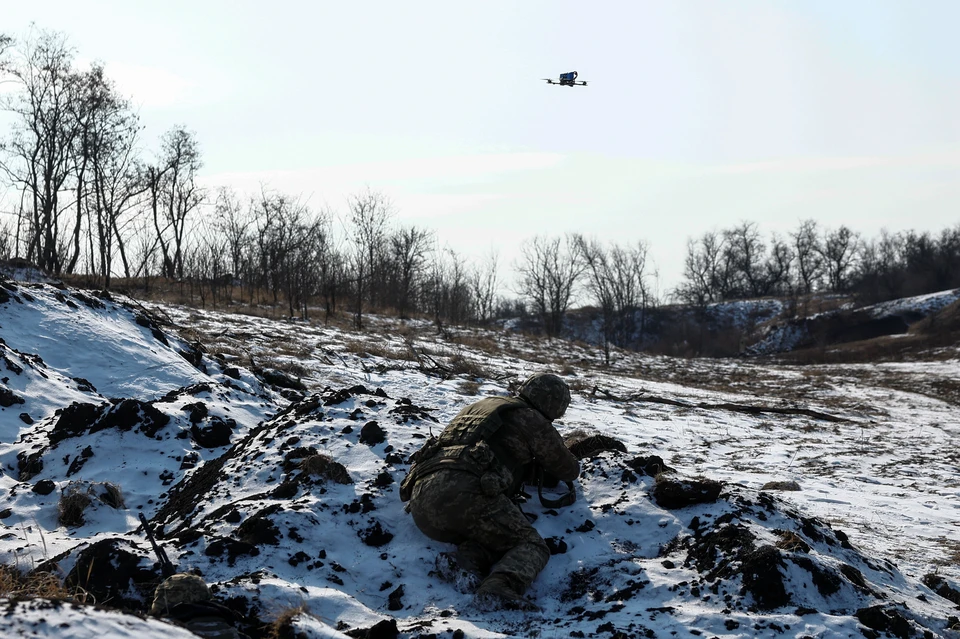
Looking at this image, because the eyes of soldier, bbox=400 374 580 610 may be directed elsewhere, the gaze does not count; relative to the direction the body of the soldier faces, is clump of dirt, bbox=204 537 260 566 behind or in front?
behind

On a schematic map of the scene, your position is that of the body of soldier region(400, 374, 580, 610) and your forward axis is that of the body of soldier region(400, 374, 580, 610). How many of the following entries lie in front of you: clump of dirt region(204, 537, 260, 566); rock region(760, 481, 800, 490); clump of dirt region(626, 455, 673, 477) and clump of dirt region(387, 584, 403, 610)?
2

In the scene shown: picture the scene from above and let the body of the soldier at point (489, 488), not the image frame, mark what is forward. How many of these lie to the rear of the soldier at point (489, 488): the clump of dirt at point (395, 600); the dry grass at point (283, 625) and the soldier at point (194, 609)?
3

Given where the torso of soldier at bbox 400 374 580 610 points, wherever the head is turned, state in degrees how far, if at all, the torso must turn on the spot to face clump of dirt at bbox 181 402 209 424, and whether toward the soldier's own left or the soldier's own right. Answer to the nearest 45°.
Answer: approximately 90° to the soldier's own left

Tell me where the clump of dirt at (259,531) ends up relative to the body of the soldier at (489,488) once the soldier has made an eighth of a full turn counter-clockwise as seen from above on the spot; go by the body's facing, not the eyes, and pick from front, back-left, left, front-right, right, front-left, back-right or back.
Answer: left

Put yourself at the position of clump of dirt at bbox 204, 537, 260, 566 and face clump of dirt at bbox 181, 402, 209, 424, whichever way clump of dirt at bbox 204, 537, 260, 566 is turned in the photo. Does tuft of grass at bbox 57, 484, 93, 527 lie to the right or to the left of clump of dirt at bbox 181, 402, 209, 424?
left

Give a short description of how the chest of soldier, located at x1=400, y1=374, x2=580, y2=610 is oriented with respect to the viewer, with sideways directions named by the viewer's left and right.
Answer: facing away from the viewer and to the right of the viewer

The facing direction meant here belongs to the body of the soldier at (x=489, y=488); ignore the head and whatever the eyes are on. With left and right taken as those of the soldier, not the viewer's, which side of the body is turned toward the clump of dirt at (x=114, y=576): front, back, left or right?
back

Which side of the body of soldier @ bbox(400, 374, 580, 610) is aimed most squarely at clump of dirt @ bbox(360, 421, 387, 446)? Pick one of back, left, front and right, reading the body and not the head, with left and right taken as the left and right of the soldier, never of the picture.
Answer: left

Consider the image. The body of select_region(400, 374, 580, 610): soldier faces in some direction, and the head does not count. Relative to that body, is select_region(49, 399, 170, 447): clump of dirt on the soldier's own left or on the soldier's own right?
on the soldier's own left

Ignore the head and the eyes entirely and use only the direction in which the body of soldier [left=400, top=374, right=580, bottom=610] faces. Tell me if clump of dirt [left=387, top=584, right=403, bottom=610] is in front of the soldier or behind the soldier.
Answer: behind

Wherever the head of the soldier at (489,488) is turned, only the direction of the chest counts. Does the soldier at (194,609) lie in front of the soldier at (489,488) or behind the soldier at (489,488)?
behind

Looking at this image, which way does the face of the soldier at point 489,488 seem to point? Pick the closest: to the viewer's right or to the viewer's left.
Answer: to the viewer's right

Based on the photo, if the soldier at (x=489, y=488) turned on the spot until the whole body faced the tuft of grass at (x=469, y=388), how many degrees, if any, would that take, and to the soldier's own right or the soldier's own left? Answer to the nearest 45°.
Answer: approximately 45° to the soldier's own left
